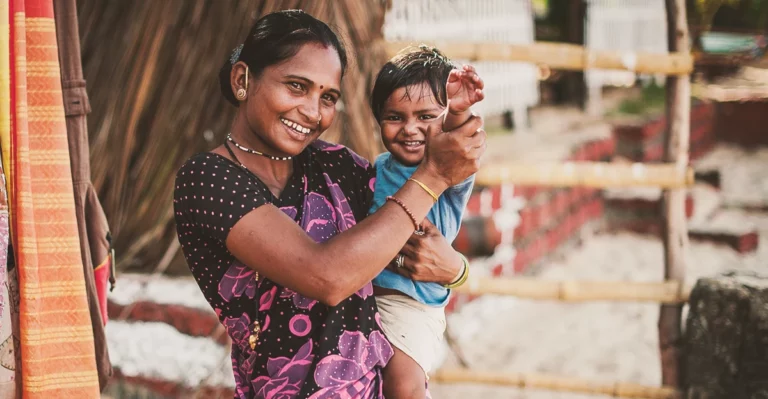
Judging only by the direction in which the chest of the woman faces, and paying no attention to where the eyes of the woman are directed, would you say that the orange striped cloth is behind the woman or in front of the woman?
behind

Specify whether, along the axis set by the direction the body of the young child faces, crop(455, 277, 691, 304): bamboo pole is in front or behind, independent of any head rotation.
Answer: behind

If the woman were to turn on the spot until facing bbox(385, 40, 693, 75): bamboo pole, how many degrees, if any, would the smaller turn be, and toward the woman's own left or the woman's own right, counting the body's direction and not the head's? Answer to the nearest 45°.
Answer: approximately 90° to the woman's own left

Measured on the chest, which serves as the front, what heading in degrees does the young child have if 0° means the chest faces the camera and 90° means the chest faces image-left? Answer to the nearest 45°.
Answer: approximately 0°

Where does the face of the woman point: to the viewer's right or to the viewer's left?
to the viewer's right

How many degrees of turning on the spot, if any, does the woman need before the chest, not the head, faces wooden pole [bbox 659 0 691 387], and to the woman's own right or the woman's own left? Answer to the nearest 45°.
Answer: approximately 90° to the woman's own left

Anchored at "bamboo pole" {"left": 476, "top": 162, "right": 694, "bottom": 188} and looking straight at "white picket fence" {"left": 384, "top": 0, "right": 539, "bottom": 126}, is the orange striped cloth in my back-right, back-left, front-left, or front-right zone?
back-left

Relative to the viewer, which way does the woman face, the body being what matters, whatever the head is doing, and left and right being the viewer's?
facing the viewer and to the right of the viewer

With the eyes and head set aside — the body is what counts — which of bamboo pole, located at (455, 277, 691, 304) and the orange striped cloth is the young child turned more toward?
the orange striped cloth

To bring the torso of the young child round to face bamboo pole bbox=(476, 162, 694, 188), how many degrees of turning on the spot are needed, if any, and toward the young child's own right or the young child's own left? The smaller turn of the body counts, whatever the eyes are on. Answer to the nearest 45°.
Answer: approximately 135° to the young child's own left

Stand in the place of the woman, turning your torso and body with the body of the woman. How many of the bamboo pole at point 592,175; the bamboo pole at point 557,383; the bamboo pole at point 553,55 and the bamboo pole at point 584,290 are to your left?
4

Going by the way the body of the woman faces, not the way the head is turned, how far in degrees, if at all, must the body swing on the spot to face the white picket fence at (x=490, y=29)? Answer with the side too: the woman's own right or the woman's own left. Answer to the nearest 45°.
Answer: approximately 135° to the woman's own left
